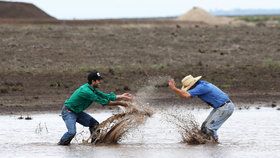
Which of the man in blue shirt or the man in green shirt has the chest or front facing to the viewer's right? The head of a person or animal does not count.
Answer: the man in green shirt

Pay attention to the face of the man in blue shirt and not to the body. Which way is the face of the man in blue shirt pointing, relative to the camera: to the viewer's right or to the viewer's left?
to the viewer's left

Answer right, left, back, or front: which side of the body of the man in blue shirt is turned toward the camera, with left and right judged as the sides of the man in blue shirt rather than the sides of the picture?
left

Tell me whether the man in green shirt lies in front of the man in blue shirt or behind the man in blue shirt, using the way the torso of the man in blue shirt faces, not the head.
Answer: in front

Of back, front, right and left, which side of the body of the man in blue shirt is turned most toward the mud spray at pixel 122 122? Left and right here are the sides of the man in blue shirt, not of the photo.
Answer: front

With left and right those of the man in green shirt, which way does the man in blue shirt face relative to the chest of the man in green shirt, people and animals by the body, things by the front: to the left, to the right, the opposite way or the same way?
the opposite way

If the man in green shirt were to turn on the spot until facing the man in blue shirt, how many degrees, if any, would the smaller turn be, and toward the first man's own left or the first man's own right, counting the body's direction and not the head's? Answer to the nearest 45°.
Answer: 0° — they already face them

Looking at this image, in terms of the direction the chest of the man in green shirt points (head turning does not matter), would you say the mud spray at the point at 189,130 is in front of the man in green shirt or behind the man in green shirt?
in front

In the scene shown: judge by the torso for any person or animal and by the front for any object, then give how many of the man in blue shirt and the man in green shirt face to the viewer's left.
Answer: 1

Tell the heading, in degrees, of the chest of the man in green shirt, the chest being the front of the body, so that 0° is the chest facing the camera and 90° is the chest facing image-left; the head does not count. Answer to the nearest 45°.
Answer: approximately 270°
